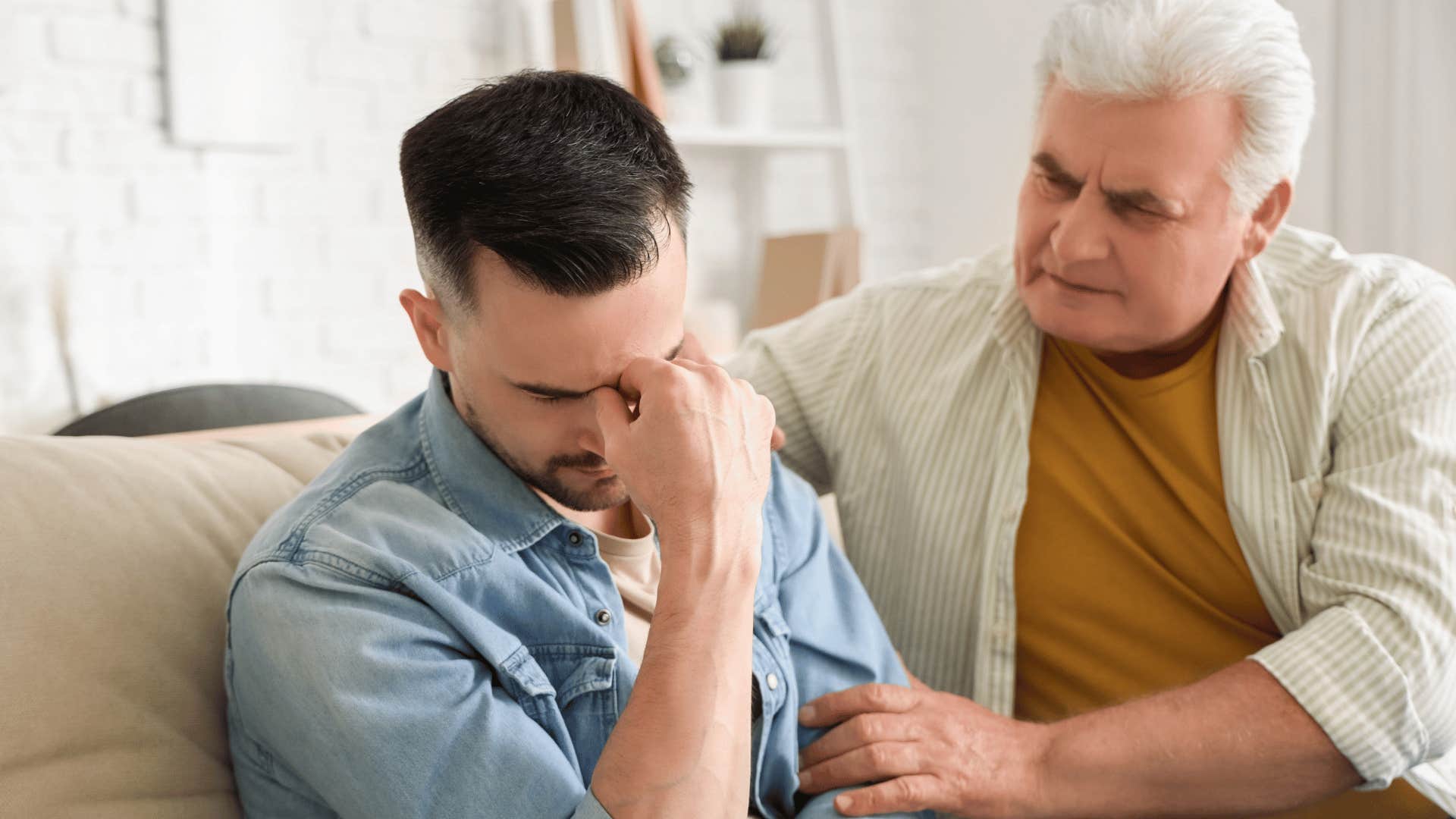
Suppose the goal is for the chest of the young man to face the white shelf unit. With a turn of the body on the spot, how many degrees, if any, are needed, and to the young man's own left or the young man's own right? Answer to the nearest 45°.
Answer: approximately 135° to the young man's own left

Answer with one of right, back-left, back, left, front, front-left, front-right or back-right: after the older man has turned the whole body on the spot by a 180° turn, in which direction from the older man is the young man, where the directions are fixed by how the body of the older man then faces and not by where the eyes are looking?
back

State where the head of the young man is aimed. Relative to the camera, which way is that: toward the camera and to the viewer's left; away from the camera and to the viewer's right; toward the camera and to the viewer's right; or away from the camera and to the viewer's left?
toward the camera and to the viewer's right

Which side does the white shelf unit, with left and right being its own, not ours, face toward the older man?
front

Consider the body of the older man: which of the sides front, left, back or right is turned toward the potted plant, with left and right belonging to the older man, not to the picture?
right

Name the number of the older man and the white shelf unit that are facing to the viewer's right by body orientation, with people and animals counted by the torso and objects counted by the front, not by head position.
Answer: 0

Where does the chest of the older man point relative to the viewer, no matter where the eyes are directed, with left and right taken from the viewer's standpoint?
facing the viewer and to the left of the viewer

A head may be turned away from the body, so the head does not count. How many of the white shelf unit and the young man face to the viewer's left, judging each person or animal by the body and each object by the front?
0

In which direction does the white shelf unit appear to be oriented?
toward the camera

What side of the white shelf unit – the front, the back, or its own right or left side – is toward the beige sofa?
front

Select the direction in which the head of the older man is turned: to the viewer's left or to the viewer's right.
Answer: to the viewer's left

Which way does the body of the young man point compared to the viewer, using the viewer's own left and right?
facing the viewer and to the right of the viewer

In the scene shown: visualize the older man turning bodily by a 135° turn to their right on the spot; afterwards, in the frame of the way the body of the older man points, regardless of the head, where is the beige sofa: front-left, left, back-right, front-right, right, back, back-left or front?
back-left

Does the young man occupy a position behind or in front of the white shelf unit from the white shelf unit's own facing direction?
in front
